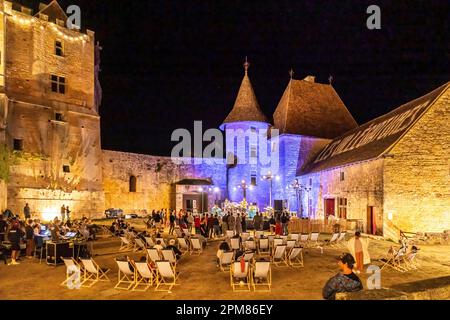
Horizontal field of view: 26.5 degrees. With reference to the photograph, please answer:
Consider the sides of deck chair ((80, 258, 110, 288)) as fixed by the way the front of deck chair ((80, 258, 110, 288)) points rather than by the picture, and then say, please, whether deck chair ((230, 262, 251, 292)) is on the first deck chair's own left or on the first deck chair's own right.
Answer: on the first deck chair's own right

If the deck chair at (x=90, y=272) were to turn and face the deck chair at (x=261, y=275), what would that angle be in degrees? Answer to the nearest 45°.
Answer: approximately 90° to its right

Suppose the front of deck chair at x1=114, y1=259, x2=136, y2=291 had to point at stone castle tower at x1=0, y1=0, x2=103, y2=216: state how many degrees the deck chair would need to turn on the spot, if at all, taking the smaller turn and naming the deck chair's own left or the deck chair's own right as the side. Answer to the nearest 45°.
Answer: approximately 45° to the deck chair's own left

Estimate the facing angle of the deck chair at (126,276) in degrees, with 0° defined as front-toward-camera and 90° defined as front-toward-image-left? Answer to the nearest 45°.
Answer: approximately 225°

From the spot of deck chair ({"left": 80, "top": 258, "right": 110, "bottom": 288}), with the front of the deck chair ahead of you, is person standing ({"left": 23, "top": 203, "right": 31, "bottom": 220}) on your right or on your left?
on your left

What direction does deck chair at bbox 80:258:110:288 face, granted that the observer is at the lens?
facing away from the viewer and to the right of the viewer
